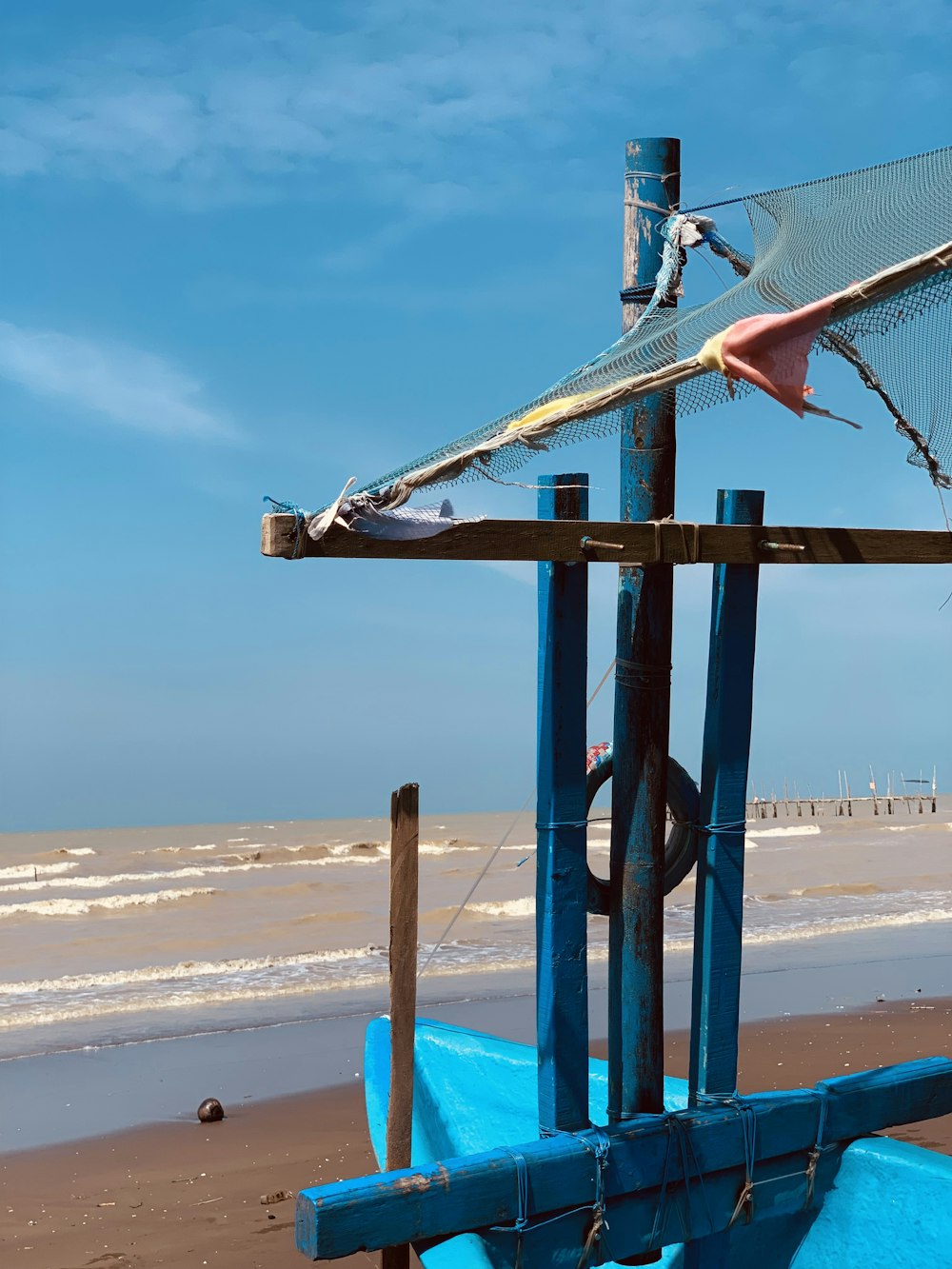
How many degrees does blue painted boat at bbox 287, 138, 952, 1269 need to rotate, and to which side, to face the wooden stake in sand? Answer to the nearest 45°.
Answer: approximately 45° to its left

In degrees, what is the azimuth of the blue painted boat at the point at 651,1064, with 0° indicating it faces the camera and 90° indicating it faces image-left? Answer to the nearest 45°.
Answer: approximately 135°
